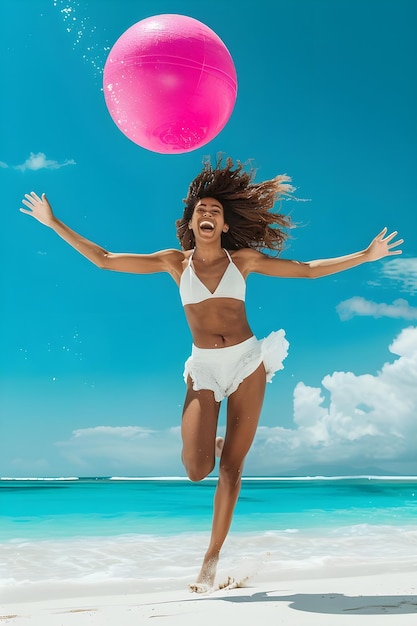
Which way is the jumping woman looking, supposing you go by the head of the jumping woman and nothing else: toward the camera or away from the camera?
toward the camera

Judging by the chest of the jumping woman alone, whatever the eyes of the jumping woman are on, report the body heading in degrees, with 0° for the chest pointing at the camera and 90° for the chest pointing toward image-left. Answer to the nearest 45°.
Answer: approximately 0°
